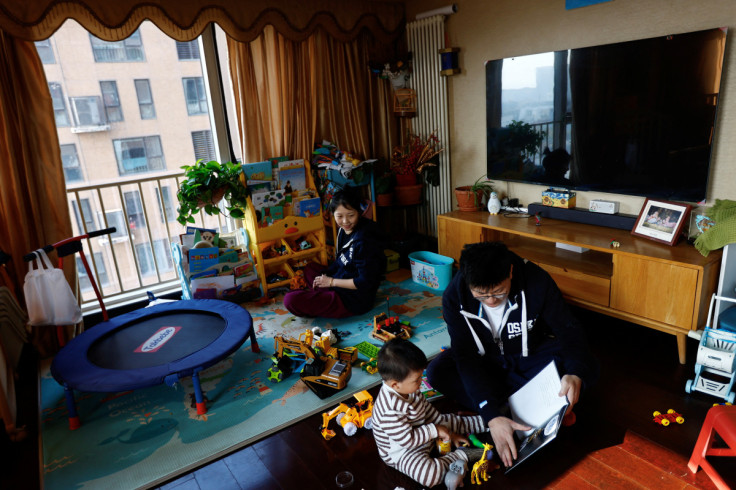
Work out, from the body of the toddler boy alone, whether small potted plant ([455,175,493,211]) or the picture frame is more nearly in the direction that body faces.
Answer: the picture frame

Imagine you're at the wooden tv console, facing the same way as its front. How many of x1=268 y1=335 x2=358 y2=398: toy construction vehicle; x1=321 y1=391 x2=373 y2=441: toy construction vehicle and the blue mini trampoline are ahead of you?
3

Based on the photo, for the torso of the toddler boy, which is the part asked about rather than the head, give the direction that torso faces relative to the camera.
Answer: to the viewer's right

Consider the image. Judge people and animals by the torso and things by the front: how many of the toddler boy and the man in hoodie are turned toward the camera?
1

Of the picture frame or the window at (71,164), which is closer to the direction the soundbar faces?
the window

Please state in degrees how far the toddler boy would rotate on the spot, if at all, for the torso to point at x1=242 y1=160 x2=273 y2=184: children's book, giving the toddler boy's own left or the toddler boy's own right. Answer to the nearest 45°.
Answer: approximately 135° to the toddler boy's own left

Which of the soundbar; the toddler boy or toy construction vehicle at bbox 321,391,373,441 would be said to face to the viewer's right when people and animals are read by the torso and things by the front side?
the toddler boy

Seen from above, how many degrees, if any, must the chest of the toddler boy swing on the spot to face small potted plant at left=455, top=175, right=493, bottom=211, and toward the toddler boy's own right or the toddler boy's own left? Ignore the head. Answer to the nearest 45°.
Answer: approximately 90° to the toddler boy's own left

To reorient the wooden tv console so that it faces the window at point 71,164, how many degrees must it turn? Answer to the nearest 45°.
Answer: approximately 45° to its right
